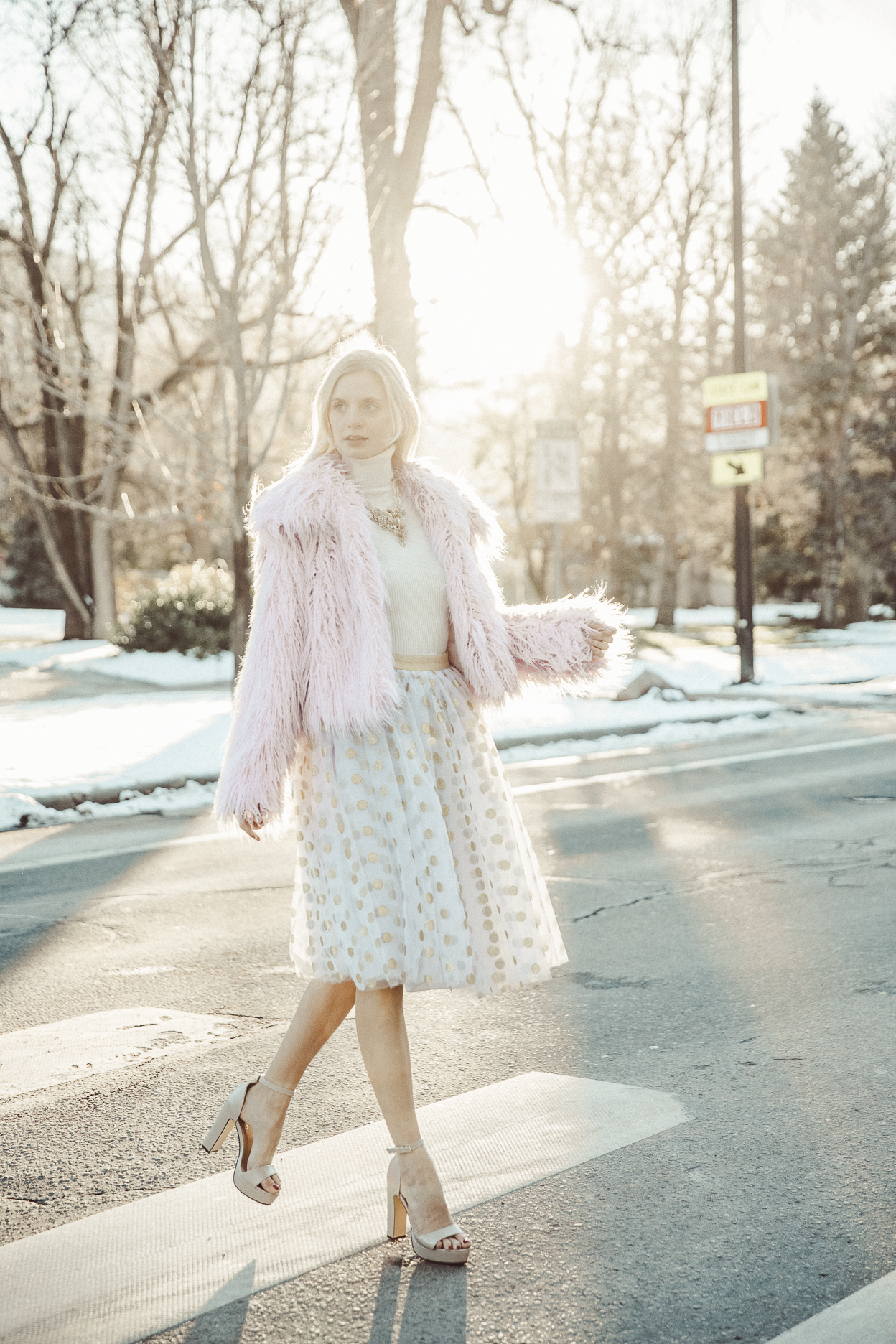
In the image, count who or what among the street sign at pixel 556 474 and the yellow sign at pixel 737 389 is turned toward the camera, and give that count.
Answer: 2

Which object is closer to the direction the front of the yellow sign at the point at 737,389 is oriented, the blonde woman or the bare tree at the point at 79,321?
the blonde woman

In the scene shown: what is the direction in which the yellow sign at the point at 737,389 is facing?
toward the camera

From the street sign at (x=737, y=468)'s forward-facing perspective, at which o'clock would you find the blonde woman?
The blonde woman is roughly at 12 o'clock from the street sign.

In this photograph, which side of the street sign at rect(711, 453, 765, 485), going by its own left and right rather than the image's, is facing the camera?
front

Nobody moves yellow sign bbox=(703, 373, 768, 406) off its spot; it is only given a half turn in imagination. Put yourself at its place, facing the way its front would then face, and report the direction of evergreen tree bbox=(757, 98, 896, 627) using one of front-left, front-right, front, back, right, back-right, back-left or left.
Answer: front

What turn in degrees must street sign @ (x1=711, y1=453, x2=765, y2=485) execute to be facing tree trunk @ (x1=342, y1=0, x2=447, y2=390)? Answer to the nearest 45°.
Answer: approximately 45° to its right

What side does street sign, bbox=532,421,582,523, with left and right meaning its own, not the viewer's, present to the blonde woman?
front

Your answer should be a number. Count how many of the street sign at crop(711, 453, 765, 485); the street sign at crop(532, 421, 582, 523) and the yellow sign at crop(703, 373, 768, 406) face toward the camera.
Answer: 3
